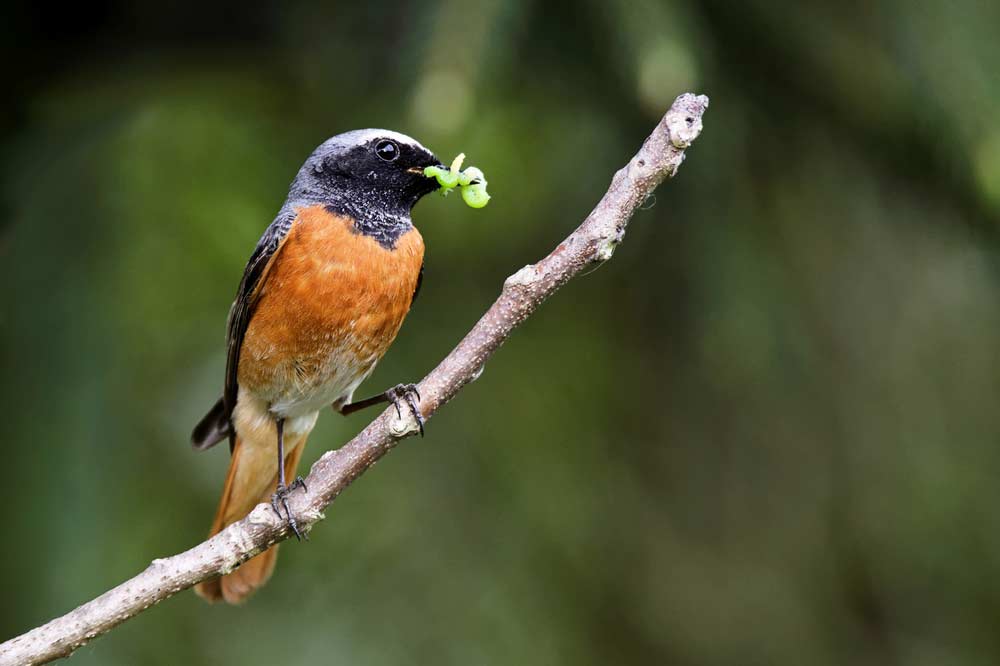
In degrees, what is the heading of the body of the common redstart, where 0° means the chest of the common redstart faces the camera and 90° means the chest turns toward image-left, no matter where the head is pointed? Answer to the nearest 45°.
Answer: approximately 315°
